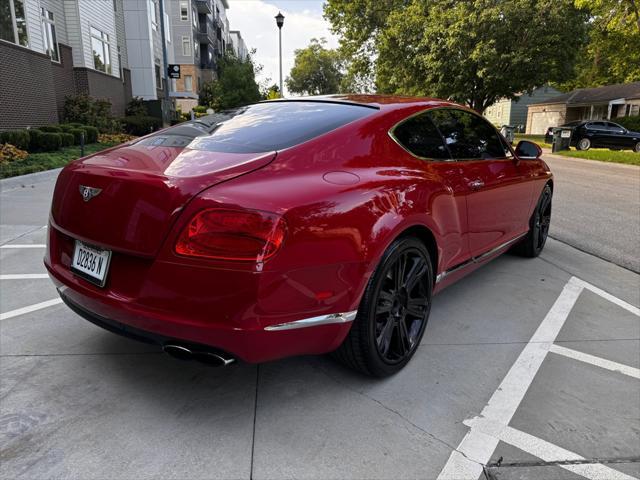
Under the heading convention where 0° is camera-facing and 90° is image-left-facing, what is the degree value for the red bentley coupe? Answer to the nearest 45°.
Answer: approximately 225°

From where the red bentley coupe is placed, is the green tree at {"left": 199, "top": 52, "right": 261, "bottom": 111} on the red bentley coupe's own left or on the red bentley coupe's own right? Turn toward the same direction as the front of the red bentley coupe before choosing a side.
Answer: on the red bentley coupe's own left

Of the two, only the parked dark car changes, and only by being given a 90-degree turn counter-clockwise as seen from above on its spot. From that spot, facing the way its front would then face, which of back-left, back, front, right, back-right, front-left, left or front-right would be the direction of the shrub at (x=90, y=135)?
back-left

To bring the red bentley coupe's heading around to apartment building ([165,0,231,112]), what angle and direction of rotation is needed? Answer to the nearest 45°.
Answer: approximately 45° to its left

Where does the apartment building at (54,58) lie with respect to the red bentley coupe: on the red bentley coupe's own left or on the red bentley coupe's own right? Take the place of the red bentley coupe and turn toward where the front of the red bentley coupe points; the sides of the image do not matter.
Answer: on the red bentley coupe's own left

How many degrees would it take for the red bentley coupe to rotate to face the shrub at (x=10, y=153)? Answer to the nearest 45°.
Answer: approximately 90° to its left

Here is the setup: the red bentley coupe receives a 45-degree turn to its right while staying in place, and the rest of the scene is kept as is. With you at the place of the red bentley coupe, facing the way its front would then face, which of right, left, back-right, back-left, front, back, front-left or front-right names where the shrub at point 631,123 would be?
front-left

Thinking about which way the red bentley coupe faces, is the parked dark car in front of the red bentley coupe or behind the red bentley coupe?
in front

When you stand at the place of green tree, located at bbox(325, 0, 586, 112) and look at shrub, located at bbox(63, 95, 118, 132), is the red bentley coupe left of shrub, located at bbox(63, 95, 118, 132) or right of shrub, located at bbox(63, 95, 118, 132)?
left

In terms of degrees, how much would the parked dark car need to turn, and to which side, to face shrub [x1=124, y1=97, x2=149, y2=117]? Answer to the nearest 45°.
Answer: approximately 135° to its right

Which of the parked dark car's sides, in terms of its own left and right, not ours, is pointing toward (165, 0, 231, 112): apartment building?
back

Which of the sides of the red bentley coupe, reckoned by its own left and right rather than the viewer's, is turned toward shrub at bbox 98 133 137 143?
left
